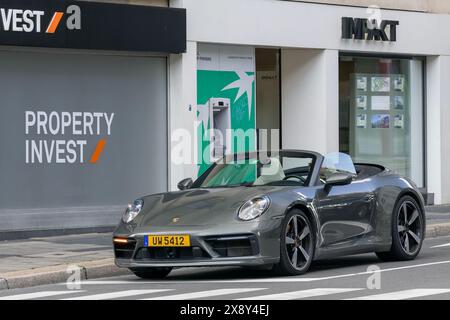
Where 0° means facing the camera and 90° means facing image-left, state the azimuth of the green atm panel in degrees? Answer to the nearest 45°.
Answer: approximately 315°

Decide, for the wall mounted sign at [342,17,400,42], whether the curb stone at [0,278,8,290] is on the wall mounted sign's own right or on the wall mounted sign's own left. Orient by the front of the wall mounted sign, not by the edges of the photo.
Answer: on the wall mounted sign's own right

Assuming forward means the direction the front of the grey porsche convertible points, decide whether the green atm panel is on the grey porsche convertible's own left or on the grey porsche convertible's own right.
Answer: on the grey porsche convertible's own right

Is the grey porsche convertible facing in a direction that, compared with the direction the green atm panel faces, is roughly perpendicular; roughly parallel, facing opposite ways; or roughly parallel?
roughly perpendicular

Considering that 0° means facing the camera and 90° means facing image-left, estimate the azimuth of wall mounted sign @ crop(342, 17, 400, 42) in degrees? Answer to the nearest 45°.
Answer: approximately 315°

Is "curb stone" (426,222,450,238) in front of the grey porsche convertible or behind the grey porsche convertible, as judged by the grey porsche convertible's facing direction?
behind

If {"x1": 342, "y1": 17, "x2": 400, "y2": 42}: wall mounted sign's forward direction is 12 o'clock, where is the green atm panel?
The green atm panel is roughly at 3 o'clock from the wall mounted sign.

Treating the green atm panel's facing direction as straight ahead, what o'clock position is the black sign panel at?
The black sign panel is roughly at 3 o'clock from the green atm panel.

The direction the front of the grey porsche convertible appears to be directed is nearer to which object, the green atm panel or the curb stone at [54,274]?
the curb stone

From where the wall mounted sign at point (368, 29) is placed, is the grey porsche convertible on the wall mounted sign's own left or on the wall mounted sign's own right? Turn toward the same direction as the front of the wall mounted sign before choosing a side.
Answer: on the wall mounted sign's own right

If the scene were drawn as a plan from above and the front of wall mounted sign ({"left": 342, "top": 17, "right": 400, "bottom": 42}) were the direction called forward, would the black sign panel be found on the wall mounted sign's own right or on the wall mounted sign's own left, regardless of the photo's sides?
on the wall mounted sign's own right

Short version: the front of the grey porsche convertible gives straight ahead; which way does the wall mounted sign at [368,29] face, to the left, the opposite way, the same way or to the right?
to the left

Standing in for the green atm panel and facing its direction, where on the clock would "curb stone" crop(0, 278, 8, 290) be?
The curb stone is roughly at 2 o'clock from the green atm panel.
